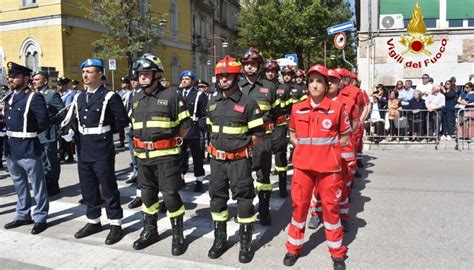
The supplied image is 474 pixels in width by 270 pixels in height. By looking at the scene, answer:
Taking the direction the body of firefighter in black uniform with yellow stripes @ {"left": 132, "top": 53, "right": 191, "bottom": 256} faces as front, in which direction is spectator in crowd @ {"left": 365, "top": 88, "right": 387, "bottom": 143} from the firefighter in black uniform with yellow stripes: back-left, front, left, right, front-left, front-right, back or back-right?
back

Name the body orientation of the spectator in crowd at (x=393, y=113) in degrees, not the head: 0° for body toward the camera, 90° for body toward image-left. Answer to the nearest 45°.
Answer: approximately 45°

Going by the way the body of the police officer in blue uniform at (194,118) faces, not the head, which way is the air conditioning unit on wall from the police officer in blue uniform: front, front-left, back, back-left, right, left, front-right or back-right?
back

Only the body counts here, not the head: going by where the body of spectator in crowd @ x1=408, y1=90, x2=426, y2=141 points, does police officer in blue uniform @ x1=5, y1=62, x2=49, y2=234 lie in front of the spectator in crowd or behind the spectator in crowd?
in front

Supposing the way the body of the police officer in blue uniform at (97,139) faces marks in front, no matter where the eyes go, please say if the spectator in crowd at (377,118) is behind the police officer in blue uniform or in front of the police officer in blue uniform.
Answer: behind

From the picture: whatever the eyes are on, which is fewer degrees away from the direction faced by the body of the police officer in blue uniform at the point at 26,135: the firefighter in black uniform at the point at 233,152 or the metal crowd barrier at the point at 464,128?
the firefighter in black uniform

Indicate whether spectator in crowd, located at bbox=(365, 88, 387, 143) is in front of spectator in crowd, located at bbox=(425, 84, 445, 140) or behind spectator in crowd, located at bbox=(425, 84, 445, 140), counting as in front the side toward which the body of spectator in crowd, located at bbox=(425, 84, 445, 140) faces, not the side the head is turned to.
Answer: in front

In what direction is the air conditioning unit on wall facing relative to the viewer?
toward the camera

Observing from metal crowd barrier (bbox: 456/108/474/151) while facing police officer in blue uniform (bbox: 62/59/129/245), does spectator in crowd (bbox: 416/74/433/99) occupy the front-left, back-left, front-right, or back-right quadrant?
back-right

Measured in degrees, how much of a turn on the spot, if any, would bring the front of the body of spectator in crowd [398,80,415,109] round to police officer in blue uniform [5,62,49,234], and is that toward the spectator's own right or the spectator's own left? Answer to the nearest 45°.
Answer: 0° — they already face them

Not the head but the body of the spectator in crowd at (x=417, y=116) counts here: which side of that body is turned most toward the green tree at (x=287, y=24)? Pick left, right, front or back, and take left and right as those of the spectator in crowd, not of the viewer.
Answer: back

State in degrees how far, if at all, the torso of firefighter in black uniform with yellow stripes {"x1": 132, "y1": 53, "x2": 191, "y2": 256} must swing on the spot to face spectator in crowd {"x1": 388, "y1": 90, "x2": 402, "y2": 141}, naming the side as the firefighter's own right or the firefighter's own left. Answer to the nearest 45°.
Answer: approximately 180°
